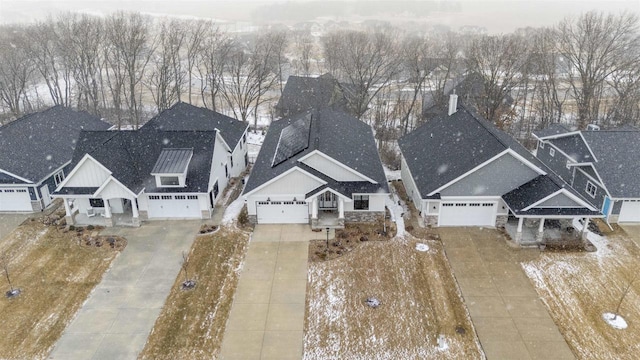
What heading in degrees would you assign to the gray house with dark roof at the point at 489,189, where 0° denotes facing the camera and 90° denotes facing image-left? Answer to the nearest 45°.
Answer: approximately 0°

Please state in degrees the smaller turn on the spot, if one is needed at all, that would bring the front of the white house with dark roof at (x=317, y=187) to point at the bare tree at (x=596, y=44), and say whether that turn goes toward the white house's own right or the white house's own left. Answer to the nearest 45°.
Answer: approximately 135° to the white house's own left

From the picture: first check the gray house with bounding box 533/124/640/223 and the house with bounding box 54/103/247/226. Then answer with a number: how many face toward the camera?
2

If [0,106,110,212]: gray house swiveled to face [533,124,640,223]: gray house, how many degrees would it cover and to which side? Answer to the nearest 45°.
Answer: approximately 45° to its left

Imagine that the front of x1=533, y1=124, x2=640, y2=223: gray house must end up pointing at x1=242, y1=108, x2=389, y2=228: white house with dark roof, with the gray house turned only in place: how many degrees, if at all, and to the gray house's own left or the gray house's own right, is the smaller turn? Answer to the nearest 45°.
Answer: approximately 45° to the gray house's own right

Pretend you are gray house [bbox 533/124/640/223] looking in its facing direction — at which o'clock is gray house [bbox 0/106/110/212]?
gray house [bbox 0/106/110/212] is roughly at 2 o'clock from gray house [bbox 533/124/640/223].

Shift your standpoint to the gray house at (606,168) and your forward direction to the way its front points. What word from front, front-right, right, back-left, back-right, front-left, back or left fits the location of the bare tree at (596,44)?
back

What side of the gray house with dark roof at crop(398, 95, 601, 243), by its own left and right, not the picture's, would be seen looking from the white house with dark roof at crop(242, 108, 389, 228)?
right
